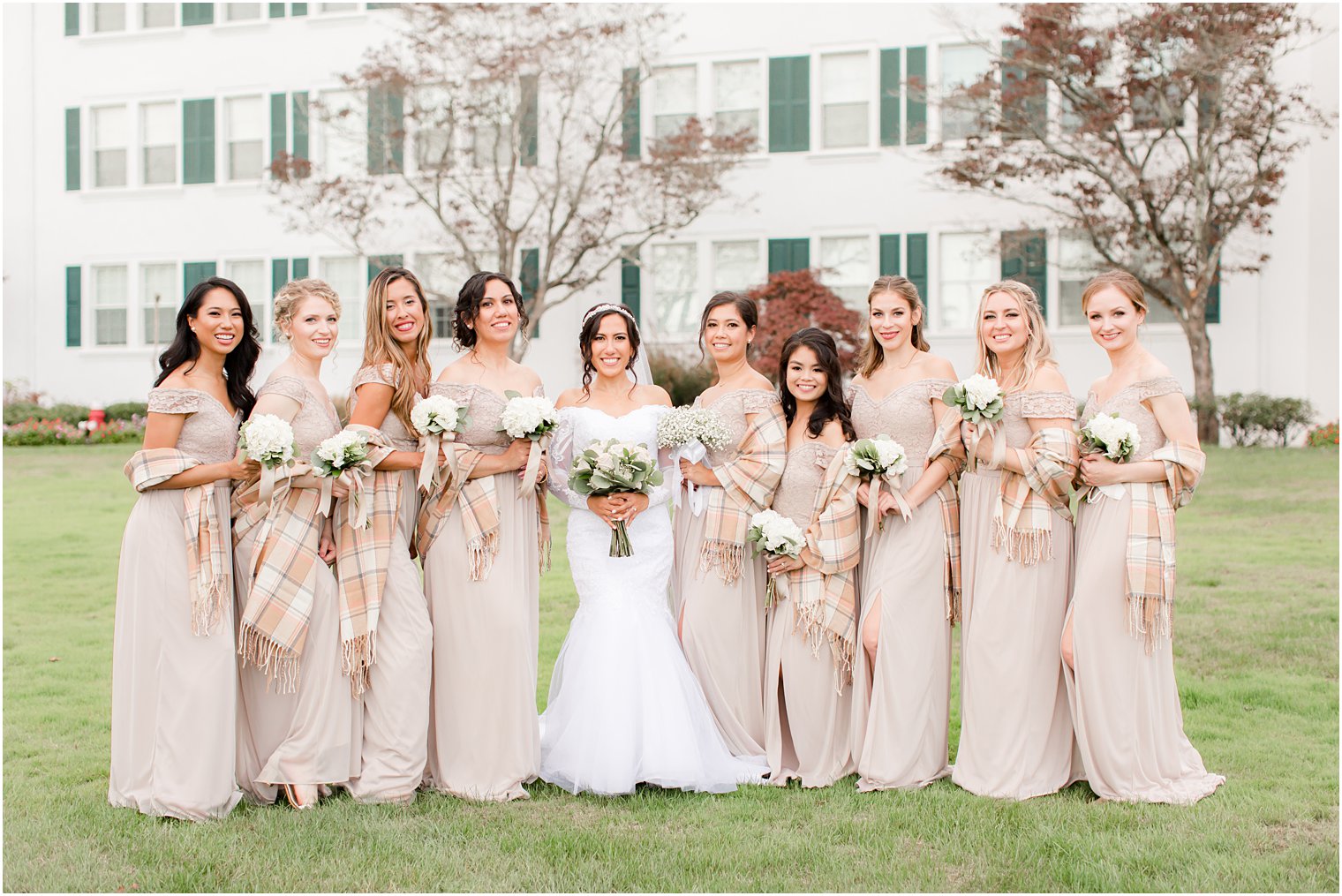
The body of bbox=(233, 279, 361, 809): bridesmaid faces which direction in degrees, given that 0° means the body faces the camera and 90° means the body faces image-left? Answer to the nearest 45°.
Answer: approximately 315°

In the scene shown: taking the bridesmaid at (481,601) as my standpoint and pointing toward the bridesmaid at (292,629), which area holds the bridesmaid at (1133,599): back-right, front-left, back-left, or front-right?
back-left

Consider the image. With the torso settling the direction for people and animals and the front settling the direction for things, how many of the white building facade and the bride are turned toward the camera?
2

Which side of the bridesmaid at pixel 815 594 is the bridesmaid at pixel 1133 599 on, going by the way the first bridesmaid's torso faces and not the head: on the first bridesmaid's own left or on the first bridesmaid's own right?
on the first bridesmaid's own left

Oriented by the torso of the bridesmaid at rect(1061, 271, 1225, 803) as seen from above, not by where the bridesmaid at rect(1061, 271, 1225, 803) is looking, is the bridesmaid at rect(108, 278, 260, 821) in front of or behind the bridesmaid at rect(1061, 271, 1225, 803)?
in front

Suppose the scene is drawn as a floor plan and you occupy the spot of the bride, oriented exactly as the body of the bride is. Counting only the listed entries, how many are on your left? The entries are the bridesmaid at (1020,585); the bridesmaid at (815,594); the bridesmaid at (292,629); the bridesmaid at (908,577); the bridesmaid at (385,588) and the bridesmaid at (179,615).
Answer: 3

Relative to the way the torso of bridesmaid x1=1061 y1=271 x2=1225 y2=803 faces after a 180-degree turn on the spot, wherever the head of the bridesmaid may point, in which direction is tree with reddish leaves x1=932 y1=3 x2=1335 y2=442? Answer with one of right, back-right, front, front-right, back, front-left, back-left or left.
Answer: front-left

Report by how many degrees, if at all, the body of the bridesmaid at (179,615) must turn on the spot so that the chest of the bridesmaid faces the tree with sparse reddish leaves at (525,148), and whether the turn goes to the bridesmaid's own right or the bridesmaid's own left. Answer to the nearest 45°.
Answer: approximately 135° to the bridesmaid's own left

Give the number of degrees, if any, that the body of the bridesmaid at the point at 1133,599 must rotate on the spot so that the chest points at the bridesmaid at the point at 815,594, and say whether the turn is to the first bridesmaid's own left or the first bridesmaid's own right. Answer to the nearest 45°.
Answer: approximately 45° to the first bridesmaid's own right

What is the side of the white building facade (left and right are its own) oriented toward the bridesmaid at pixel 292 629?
front
